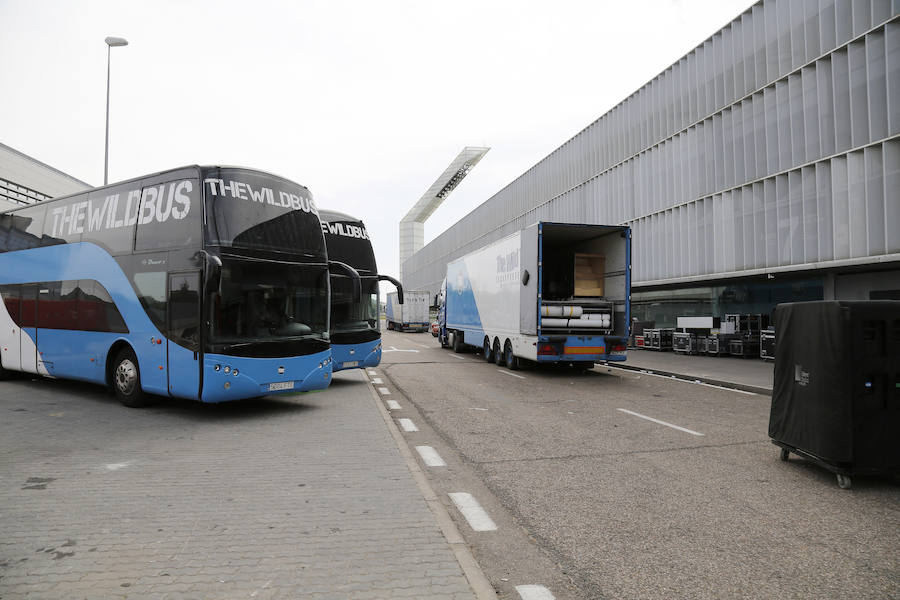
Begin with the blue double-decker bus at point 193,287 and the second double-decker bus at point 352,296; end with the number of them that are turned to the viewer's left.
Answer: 0

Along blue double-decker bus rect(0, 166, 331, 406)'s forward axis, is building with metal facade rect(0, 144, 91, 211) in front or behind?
behind

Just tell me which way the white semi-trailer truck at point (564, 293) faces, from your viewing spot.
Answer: facing away from the viewer and to the left of the viewer

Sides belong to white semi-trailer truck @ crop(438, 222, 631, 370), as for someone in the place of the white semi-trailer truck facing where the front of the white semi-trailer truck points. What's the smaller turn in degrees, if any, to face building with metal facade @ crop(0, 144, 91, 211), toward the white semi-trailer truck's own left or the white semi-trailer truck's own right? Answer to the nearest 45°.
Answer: approximately 45° to the white semi-trailer truck's own left

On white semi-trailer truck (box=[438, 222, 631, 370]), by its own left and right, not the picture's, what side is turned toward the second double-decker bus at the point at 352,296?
left

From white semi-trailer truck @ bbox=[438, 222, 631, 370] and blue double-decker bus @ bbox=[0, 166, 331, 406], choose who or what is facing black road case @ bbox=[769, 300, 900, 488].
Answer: the blue double-decker bus

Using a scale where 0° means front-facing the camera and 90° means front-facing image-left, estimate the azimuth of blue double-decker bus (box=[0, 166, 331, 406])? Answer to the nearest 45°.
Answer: approximately 315°

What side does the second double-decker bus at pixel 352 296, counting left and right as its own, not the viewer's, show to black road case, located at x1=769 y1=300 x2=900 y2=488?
front

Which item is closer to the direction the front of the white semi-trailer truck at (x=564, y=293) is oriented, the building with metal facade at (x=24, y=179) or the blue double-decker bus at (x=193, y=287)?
the building with metal facade

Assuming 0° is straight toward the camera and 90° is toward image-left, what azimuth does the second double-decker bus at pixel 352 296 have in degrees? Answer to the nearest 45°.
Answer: approximately 315°

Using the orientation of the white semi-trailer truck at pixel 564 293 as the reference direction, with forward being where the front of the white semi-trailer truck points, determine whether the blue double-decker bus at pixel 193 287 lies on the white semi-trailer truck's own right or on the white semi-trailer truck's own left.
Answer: on the white semi-trailer truck's own left

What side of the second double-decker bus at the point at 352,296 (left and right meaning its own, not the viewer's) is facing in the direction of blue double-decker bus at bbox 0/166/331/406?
right
